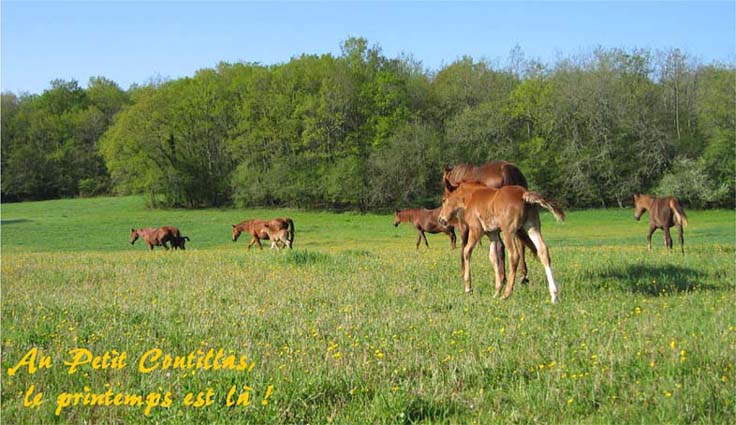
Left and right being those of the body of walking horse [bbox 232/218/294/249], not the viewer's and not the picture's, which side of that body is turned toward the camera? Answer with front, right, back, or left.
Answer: left

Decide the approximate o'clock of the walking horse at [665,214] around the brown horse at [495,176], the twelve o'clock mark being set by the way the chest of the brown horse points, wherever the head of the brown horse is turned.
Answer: The walking horse is roughly at 4 o'clock from the brown horse.

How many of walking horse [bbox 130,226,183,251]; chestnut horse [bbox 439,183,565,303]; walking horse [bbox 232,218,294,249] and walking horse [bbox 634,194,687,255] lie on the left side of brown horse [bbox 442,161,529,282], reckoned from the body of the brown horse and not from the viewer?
1

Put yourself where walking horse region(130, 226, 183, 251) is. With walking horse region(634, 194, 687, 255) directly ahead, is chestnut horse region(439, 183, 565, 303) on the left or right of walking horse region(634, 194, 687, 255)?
right

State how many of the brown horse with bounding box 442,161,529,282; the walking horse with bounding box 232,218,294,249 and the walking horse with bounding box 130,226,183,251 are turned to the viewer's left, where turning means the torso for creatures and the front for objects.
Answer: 3

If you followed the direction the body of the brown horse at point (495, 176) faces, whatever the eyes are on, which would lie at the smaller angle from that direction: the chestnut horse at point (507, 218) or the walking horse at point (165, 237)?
the walking horse

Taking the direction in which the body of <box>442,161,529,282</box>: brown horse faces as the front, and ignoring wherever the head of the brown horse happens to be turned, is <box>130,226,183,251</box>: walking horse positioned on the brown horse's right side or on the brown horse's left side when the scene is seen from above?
on the brown horse's right side

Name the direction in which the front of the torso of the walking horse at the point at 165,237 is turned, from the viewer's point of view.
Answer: to the viewer's left

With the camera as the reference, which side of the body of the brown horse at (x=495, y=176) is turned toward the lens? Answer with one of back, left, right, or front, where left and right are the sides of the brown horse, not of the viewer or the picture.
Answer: left

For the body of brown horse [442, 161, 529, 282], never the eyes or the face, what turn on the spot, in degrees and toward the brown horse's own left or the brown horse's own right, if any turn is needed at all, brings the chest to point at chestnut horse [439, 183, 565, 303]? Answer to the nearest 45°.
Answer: approximately 90° to the brown horse's own left

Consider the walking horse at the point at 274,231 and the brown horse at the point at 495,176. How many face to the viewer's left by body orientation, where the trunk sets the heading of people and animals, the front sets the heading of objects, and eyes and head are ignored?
2

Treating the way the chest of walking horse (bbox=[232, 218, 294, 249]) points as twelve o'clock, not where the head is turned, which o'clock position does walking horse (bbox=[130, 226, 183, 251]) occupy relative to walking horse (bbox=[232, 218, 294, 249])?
walking horse (bbox=[130, 226, 183, 251]) is roughly at 1 o'clock from walking horse (bbox=[232, 218, 294, 249]).
